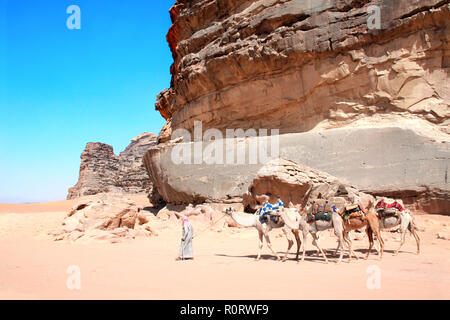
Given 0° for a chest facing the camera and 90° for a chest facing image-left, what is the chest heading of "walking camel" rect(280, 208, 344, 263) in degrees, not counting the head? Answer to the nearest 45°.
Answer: approximately 90°

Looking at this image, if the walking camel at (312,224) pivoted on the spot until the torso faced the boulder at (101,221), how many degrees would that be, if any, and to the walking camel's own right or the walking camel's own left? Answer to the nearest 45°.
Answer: approximately 45° to the walking camel's own right
